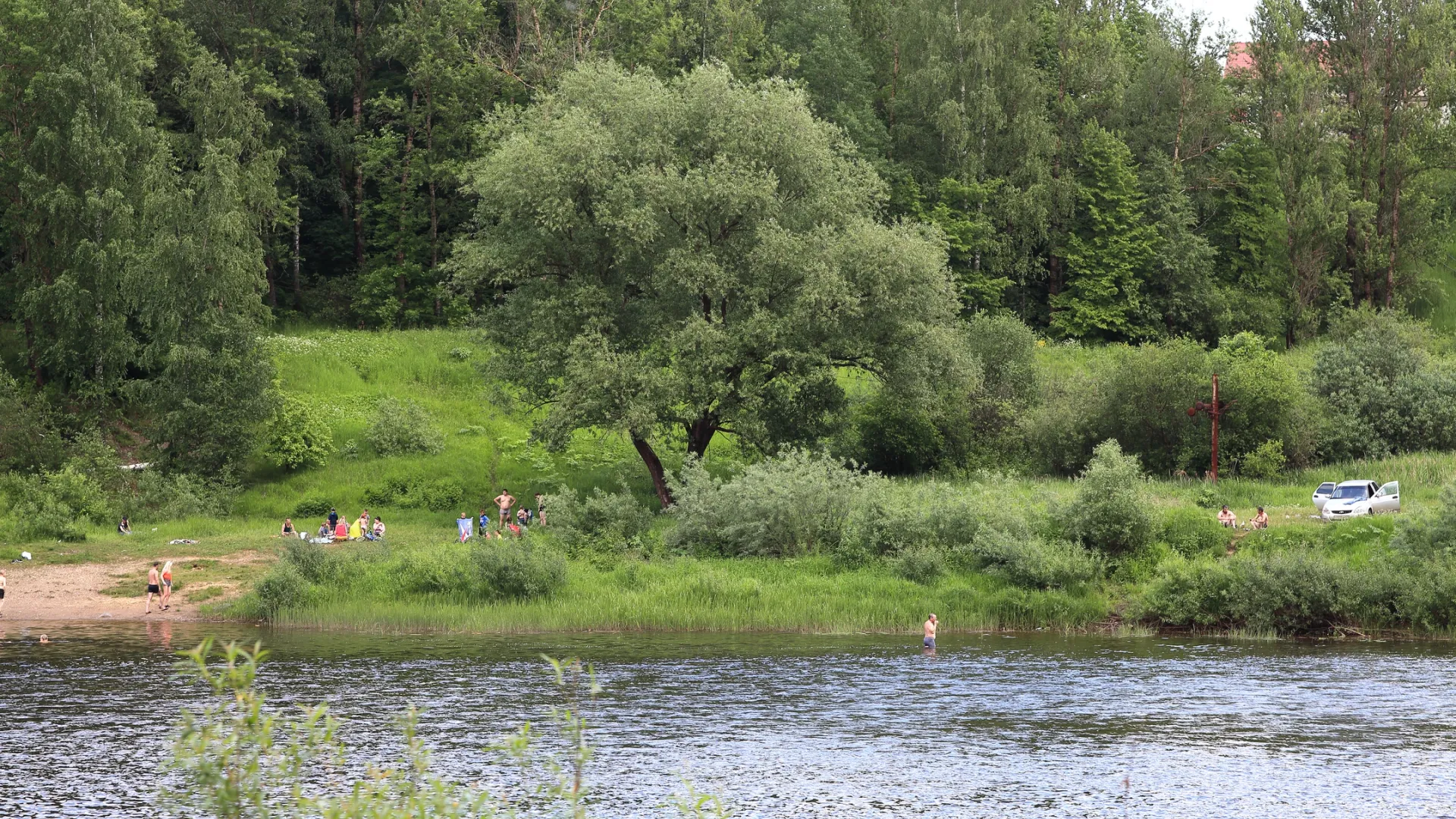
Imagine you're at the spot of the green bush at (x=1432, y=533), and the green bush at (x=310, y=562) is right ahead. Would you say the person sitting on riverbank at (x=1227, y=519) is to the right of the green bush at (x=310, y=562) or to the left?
right

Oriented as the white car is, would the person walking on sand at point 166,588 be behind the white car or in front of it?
in front

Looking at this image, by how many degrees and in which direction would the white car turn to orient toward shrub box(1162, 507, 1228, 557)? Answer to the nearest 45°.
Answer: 0° — it already faces it

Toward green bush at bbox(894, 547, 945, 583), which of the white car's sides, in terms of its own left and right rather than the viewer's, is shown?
front

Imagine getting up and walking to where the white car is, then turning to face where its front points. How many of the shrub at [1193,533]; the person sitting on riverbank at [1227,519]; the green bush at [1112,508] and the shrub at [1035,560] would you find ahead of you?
4

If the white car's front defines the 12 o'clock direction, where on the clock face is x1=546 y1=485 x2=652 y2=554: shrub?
The shrub is roughly at 1 o'clock from the white car.

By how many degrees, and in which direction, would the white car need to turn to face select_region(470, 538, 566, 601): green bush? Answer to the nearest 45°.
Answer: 0° — it already faces it

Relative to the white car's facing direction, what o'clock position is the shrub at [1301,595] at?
The shrub is roughly at 11 o'clock from the white car.

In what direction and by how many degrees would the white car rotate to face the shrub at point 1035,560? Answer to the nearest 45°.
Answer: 0° — it already faces it

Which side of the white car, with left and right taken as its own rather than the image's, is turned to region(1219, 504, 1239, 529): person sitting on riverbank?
front

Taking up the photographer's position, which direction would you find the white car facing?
facing the viewer and to the left of the viewer

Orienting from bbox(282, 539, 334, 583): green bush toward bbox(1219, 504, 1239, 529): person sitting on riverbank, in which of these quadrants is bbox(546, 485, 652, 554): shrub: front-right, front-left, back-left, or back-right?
front-left

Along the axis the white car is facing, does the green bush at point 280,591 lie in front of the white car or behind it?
in front
